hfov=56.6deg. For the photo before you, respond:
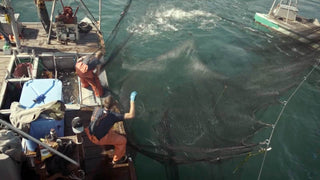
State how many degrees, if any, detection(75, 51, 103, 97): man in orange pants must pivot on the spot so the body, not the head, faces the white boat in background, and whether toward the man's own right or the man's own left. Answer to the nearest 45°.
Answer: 0° — they already face it

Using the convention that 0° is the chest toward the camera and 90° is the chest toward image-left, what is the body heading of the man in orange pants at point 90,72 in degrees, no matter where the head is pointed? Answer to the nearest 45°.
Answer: approximately 225°

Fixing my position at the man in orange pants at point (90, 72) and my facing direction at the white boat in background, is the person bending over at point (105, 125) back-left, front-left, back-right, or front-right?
back-right

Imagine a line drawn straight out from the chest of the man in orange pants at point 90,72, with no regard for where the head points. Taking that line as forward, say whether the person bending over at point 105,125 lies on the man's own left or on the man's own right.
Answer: on the man's own right
